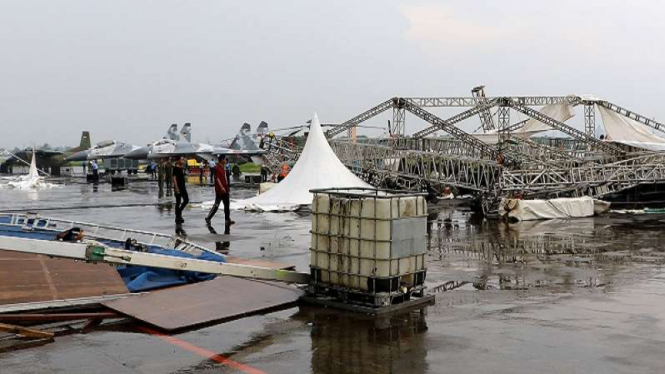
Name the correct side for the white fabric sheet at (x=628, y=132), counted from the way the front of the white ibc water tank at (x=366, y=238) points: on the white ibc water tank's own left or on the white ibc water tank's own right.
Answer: on the white ibc water tank's own left

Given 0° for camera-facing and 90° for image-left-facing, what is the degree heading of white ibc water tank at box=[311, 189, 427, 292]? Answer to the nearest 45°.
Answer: approximately 315°

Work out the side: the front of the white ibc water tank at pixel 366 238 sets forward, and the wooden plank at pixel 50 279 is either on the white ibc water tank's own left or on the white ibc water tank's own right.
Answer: on the white ibc water tank's own right

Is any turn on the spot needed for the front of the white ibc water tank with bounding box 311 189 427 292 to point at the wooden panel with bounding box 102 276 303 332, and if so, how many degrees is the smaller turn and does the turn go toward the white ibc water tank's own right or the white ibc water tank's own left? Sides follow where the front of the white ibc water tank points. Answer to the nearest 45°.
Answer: approximately 135° to the white ibc water tank's own right

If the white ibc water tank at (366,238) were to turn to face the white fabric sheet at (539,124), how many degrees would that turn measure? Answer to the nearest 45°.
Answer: approximately 135° to its left

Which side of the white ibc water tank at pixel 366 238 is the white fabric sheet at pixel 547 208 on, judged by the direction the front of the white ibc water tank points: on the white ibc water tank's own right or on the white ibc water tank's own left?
on the white ibc water tank's own left

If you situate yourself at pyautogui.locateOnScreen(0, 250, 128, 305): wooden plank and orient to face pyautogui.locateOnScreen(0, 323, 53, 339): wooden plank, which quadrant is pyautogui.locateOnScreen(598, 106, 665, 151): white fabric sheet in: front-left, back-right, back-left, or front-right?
back-left
